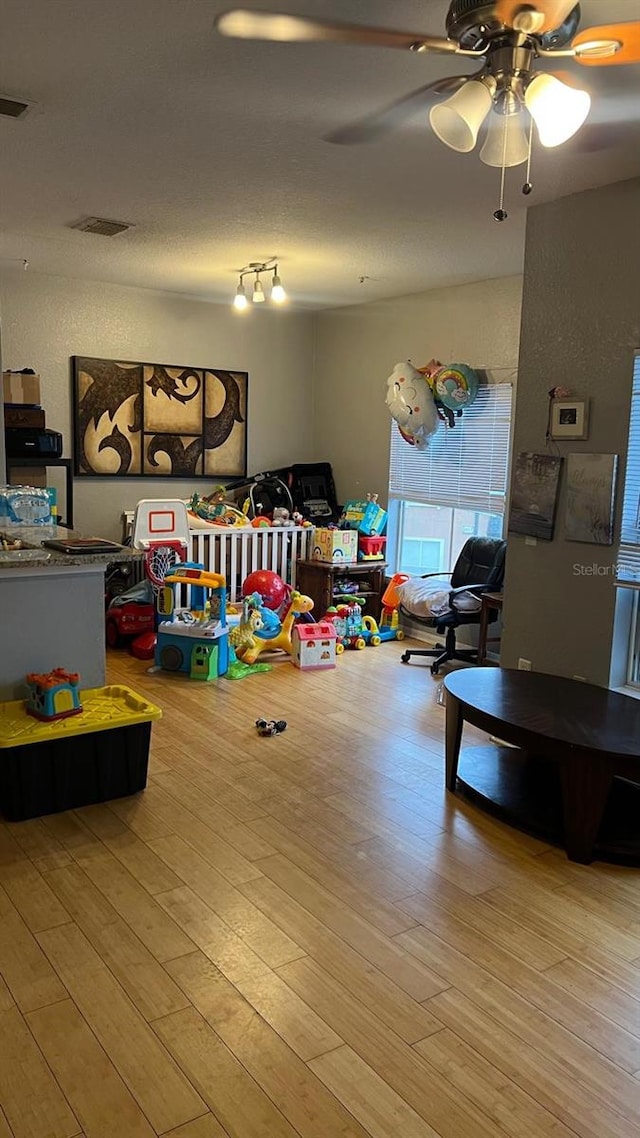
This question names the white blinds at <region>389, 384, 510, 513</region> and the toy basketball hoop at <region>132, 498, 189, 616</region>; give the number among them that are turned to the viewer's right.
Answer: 0

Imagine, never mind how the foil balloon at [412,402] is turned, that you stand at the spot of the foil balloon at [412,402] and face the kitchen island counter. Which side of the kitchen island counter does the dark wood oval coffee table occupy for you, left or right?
left

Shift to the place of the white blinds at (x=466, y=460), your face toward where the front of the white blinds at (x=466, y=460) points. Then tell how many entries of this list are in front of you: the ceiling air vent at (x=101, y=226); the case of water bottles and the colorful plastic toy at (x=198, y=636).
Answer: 3

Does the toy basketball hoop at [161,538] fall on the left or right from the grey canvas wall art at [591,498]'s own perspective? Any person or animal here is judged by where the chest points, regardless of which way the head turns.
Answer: on its right

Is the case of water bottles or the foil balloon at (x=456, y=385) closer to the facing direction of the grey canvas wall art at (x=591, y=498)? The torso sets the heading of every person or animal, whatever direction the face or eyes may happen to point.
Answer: the case of water bottles

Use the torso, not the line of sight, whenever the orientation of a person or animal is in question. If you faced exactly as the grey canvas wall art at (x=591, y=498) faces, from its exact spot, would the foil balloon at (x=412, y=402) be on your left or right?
on your right

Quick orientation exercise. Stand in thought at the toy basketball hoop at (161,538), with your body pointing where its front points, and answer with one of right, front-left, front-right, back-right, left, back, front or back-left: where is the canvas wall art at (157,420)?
back

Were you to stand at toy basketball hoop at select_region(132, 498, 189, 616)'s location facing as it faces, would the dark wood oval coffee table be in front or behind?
in front

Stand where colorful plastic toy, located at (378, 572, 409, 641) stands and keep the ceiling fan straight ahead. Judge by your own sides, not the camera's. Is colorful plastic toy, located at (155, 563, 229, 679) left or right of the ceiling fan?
right

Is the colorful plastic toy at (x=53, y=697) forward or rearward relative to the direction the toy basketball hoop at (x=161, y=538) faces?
forward

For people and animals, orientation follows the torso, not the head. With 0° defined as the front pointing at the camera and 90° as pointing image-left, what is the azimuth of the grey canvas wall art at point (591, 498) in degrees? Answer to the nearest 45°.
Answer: approximately 45°
